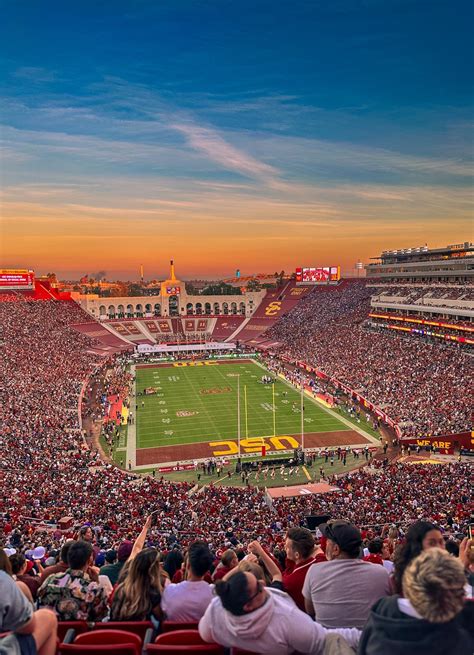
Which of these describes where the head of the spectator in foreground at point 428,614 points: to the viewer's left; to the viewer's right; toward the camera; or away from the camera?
away from the camera

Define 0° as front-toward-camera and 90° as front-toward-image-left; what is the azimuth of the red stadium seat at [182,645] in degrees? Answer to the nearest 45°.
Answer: approximately 180°

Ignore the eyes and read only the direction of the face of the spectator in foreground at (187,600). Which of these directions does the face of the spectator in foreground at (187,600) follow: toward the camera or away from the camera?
away from the camera

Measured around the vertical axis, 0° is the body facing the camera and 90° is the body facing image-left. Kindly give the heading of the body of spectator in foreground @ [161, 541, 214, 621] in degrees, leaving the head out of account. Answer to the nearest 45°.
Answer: approximately 180°

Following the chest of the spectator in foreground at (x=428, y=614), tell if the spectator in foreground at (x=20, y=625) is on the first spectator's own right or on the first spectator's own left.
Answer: on the first spectator's own left

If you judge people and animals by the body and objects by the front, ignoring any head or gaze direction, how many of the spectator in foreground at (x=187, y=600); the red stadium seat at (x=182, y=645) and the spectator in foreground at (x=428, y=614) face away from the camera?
3

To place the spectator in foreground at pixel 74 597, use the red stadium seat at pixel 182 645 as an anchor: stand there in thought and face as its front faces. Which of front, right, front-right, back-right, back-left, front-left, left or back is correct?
front-left

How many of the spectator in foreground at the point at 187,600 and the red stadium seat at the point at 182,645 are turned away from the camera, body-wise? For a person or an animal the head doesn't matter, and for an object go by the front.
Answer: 2

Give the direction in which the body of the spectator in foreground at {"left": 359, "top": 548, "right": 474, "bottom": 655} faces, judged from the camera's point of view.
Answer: away from the camera

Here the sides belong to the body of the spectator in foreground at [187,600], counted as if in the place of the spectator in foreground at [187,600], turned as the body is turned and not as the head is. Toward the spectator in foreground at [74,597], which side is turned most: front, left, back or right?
left

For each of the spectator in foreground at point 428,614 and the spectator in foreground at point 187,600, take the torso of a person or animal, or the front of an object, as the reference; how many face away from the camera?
2
